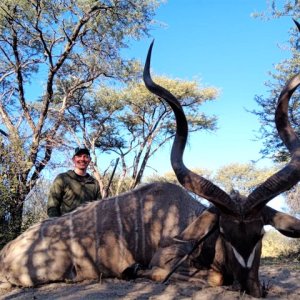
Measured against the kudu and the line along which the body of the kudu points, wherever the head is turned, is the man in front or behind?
behind

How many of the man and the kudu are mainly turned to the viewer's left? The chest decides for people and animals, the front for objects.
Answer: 0

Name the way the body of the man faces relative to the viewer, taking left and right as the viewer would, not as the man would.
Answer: facing the viewer and to the right of the viewer

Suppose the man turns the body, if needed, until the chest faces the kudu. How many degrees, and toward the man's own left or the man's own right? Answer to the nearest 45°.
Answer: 0° — they already face it
